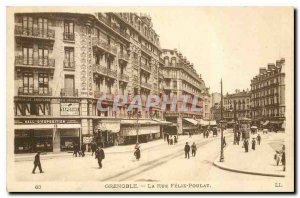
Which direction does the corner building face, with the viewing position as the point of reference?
facing the viewer and to the right of the viewer

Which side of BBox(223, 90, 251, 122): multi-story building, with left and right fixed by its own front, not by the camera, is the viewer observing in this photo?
front

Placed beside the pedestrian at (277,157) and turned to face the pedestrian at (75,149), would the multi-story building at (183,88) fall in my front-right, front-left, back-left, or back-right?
front-right

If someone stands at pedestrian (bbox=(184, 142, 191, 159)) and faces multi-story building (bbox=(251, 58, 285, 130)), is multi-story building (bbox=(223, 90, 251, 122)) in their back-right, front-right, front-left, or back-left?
front-left

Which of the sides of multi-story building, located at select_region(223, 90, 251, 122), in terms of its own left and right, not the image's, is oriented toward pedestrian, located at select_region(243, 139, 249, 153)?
front
